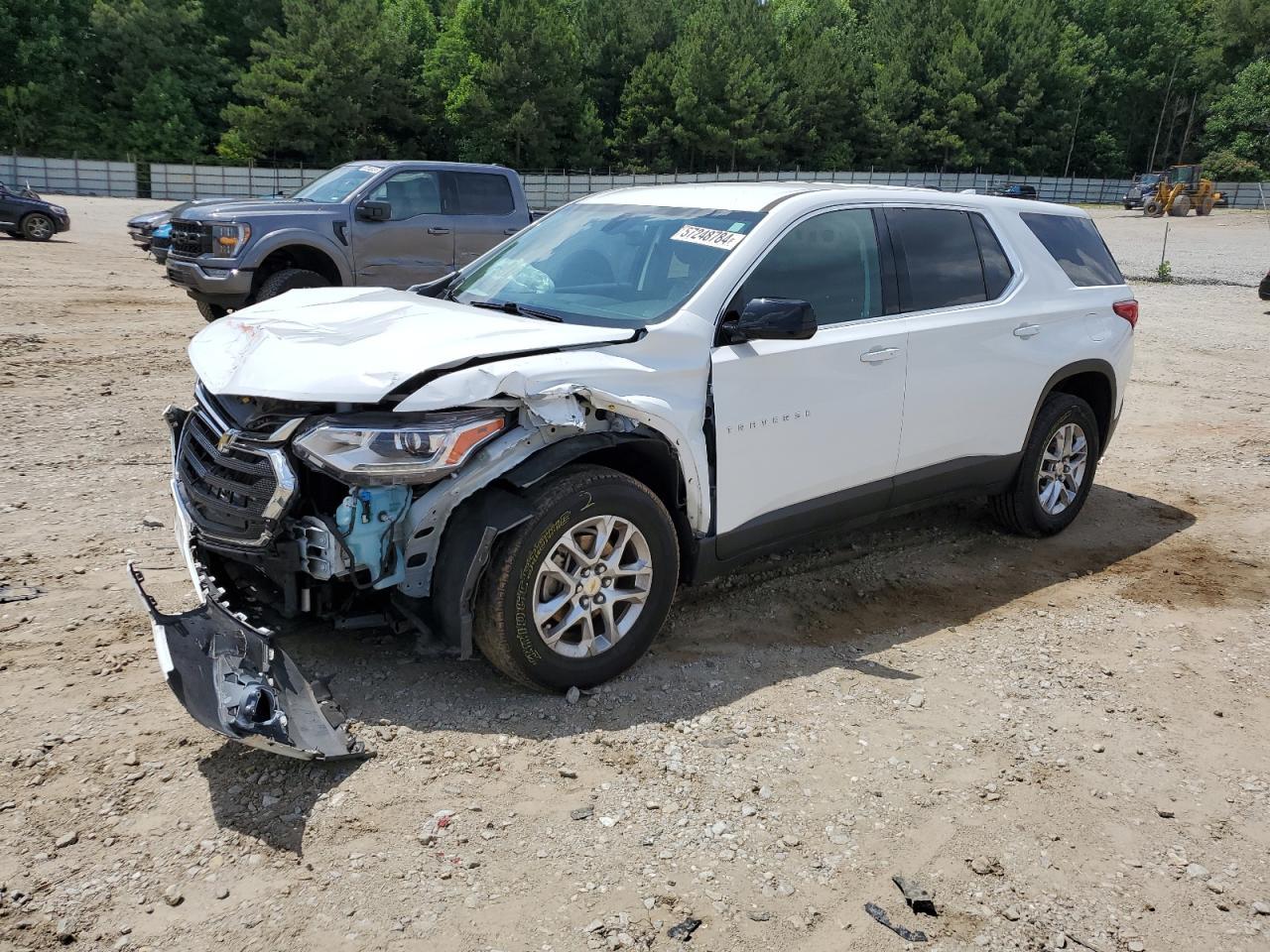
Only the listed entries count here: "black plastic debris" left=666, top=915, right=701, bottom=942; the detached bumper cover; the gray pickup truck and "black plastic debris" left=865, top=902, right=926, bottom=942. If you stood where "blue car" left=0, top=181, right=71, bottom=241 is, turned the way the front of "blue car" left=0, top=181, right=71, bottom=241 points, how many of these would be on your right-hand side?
4

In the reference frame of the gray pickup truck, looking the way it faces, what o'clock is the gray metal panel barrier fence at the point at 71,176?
The gray metal panel barrier fence is roughly at 4 o'clock from the gray pickup truck.

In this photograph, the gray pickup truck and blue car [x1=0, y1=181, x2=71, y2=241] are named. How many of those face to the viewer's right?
1

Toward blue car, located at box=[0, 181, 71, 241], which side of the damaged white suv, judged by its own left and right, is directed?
right

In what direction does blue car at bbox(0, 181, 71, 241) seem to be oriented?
to the viewer's right

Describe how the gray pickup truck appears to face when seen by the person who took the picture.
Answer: facing the viewer and to the left of the viewer

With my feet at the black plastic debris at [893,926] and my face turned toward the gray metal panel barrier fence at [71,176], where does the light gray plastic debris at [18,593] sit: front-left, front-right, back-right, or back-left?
front-left

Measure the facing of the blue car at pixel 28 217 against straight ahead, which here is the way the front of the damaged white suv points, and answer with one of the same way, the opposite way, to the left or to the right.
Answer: the opposite way

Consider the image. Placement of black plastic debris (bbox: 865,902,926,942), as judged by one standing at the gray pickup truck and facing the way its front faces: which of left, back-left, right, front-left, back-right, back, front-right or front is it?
front-left

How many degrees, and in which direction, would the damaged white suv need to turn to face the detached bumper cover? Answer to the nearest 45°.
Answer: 0° — it already faces it
